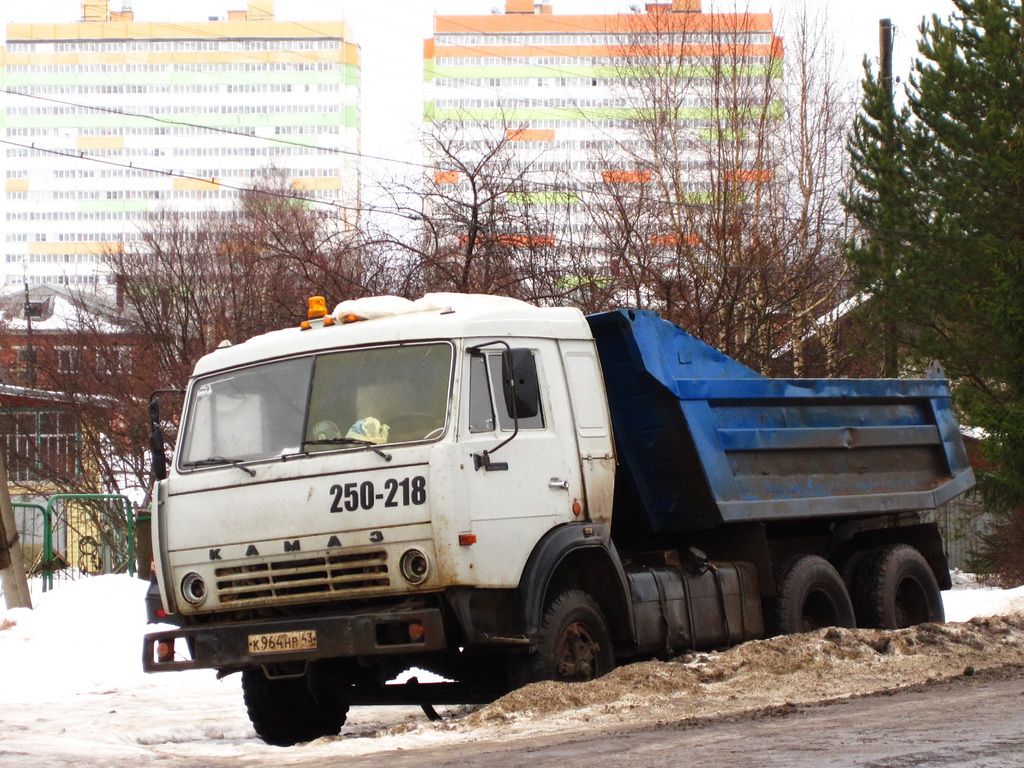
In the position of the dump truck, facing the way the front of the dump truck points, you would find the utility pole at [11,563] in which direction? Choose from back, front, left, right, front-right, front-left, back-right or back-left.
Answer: right

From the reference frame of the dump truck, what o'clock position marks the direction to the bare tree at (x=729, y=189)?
The bare tree is roughly at 5 o'clock from the dump truck.

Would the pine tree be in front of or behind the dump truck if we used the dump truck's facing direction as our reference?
behind

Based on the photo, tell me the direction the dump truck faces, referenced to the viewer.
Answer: facing the viewer and to the left of the viewer

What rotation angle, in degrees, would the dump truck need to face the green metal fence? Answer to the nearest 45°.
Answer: approximately 90° to its right

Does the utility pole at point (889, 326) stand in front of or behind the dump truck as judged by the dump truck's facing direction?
behind

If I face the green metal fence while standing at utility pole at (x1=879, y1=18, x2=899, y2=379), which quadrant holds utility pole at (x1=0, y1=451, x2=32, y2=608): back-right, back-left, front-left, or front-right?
front-left

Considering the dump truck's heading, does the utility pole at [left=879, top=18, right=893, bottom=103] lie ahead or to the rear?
to the rear
